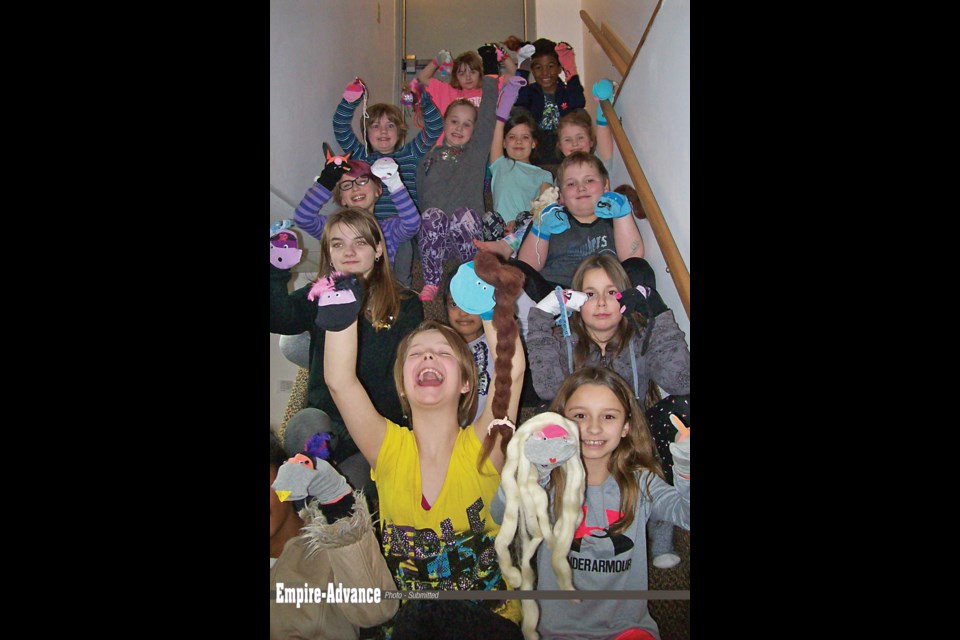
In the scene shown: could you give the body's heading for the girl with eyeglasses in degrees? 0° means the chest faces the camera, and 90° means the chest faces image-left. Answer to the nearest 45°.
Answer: approximately 0°

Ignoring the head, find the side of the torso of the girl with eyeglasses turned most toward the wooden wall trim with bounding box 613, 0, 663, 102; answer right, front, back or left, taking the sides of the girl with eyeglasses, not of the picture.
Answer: left

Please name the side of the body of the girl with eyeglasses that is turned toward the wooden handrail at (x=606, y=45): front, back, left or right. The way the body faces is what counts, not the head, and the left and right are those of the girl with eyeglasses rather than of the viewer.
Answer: left

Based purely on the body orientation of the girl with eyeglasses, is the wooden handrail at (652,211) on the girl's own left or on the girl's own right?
on the girl's own left
